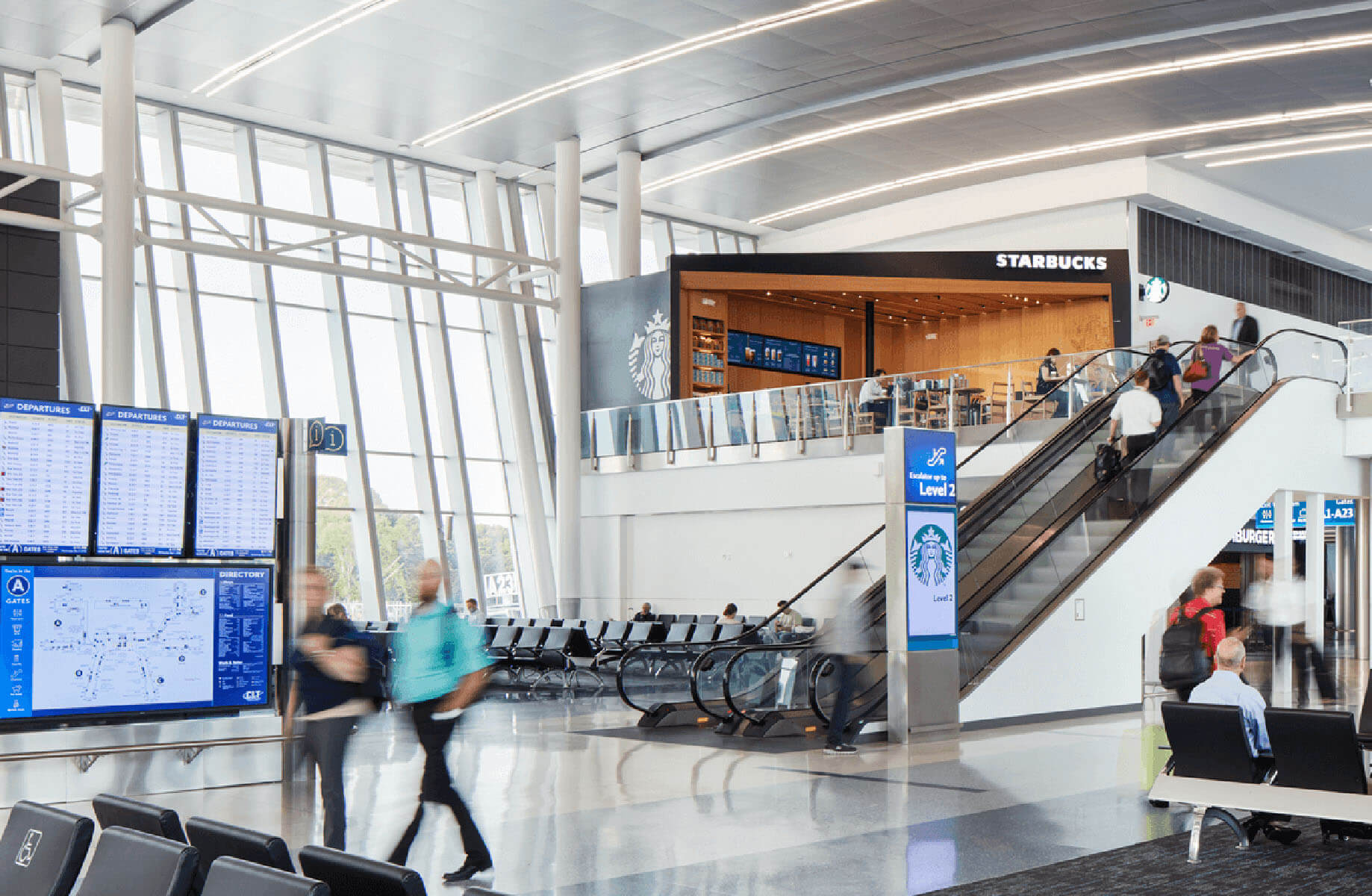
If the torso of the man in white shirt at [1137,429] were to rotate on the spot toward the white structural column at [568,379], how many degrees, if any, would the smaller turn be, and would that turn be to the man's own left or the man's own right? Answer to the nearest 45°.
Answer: approximately 90° to the man's own left

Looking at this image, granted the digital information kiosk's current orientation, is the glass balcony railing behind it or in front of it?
behind

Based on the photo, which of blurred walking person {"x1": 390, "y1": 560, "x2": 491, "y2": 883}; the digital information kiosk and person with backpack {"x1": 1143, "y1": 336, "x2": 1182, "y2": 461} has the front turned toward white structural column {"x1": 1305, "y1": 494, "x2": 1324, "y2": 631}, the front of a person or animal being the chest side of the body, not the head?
the person with backpack

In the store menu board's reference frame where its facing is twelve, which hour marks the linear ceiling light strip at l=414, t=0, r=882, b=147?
The linear ceiling light strip is roughly at 2 o'clock from the store menu board.

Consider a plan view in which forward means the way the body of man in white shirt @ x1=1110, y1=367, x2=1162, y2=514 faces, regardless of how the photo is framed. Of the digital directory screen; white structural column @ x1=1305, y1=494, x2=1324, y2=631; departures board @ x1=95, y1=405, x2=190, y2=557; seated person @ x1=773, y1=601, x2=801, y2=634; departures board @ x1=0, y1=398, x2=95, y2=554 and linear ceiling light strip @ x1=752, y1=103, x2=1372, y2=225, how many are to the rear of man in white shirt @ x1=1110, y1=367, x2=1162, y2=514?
4

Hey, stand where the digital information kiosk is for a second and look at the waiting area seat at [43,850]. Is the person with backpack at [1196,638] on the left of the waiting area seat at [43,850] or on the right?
left

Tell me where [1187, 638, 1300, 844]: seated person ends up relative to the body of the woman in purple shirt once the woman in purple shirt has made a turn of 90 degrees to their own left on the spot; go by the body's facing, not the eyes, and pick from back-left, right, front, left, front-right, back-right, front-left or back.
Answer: back-left

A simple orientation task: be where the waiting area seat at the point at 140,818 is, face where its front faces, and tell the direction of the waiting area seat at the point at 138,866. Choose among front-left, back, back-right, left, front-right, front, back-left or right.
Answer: back-right

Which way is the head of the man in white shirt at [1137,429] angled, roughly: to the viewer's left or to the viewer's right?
to the viewer's right

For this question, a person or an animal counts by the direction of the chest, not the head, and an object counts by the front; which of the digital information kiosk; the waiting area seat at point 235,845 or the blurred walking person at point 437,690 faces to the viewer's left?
the blurred walking person

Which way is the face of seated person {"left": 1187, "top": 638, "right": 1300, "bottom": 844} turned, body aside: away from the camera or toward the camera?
away from the camera
